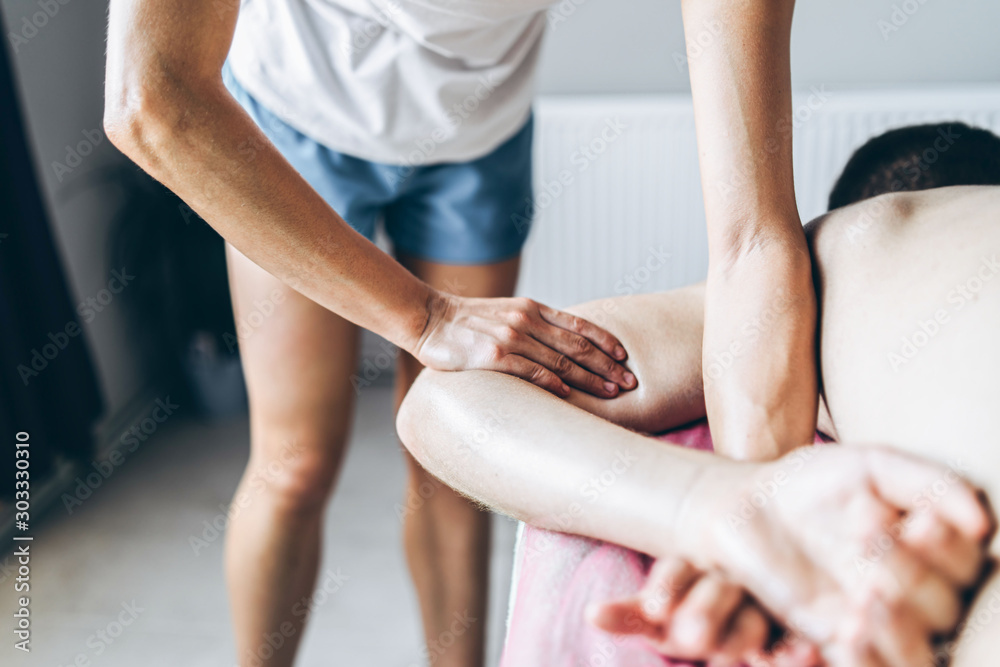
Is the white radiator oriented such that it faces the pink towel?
yes

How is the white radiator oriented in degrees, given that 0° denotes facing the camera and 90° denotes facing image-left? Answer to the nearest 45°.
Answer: approximately 0°

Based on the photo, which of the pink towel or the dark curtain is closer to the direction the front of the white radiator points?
the pink towel

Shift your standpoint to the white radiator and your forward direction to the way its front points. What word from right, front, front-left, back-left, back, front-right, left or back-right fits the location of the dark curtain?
front-right
